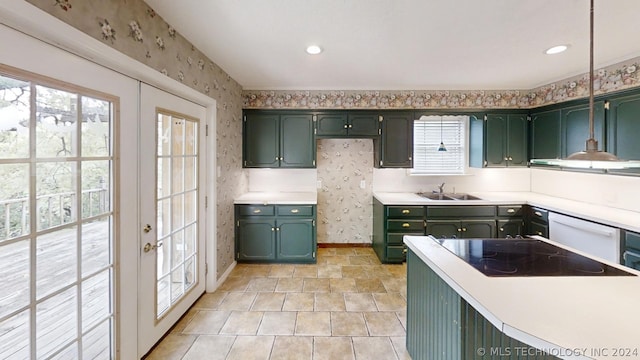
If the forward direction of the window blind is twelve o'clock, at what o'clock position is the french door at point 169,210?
The french door is roughly at 1 o'clock from the window blind.

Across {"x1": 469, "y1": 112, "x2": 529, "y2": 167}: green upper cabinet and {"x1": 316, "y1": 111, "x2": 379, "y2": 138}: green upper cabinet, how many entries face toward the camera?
2

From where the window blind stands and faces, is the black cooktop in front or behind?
in front

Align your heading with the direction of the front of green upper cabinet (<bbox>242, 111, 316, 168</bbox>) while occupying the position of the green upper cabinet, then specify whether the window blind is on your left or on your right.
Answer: on your left

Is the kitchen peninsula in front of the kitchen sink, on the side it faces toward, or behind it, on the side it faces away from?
in front

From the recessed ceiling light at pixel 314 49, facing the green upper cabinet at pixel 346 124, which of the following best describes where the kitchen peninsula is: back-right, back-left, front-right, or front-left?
back-right

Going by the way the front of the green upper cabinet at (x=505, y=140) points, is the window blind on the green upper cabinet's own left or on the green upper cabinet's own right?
on the green upper cabinet's own right

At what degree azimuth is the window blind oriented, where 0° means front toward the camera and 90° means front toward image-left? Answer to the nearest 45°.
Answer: approximately 0°

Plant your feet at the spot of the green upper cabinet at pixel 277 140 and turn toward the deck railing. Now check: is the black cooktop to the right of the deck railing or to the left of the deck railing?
left

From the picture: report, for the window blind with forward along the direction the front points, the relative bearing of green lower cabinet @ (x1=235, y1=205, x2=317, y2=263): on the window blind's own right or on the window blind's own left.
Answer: on the window blind's own right
